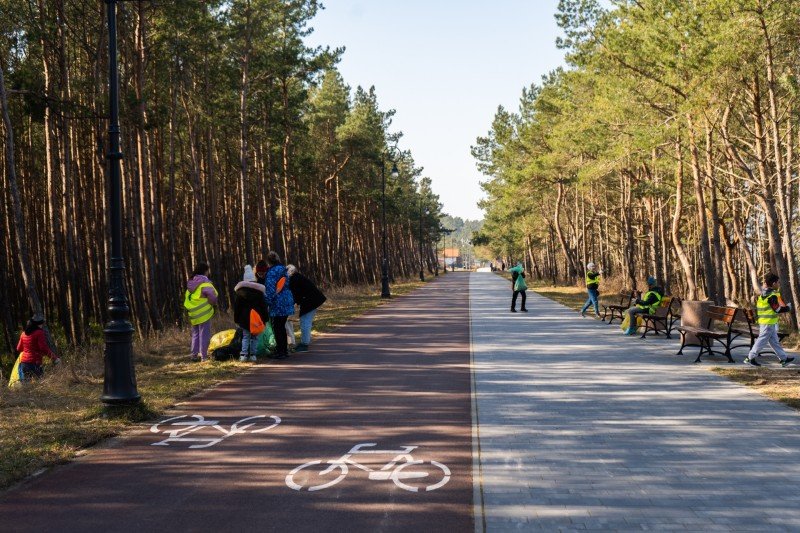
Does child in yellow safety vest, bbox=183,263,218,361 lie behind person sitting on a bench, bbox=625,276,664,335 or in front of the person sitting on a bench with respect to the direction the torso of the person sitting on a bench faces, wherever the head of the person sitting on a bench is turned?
in front

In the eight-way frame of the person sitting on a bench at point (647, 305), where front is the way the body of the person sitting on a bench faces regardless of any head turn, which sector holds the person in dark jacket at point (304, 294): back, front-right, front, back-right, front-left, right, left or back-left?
front-left

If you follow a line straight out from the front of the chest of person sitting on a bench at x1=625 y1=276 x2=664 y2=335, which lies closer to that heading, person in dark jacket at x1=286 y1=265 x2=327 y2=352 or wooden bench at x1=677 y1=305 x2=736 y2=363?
the person in dark jacket

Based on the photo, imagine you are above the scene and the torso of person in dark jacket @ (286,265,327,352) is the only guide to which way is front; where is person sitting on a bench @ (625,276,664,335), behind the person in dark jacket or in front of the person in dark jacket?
behind

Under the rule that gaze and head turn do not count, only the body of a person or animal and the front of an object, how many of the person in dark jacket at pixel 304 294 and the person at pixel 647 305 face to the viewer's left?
2

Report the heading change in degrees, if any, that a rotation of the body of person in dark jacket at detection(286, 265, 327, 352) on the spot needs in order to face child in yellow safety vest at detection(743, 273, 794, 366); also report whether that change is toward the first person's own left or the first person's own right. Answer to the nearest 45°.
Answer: approximately 135° to the first person's own left

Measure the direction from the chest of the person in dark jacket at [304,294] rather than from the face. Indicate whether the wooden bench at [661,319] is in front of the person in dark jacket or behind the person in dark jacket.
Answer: behind

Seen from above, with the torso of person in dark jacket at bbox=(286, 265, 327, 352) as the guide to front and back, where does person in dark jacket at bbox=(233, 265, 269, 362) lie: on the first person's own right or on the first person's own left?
on the first person's own left

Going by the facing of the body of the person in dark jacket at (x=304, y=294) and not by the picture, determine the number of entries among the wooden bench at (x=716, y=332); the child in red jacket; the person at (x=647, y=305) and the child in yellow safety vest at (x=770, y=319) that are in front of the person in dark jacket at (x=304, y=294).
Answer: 1

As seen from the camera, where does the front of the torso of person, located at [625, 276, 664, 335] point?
to the viewer's left

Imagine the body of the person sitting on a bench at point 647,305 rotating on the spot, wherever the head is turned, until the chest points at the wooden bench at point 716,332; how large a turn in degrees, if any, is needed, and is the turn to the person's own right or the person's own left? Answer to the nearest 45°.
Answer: approximately 90° to the person's own left

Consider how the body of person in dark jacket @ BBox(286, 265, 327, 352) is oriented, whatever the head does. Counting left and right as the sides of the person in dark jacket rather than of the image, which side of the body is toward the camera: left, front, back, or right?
left

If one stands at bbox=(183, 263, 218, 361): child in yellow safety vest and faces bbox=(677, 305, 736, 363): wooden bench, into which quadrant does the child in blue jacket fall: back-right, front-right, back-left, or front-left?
front-left
